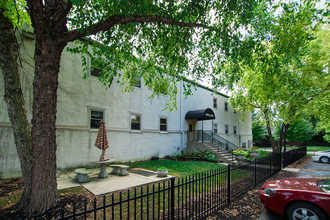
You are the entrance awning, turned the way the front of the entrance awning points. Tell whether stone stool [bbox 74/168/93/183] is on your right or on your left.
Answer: on your right

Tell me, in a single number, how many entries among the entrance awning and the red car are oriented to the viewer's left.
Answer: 1

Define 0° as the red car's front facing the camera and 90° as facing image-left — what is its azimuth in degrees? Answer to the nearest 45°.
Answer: approximately 90°

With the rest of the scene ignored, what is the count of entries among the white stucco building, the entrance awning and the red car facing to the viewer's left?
1

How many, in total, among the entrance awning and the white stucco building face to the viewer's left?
0

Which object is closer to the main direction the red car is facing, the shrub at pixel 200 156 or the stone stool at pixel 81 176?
the stone stool

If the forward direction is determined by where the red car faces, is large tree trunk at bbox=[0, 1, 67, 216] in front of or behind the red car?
in front

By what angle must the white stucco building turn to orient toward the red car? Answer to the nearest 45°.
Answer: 0° — it already faces it

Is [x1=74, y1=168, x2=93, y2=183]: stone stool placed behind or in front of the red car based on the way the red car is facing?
in front
